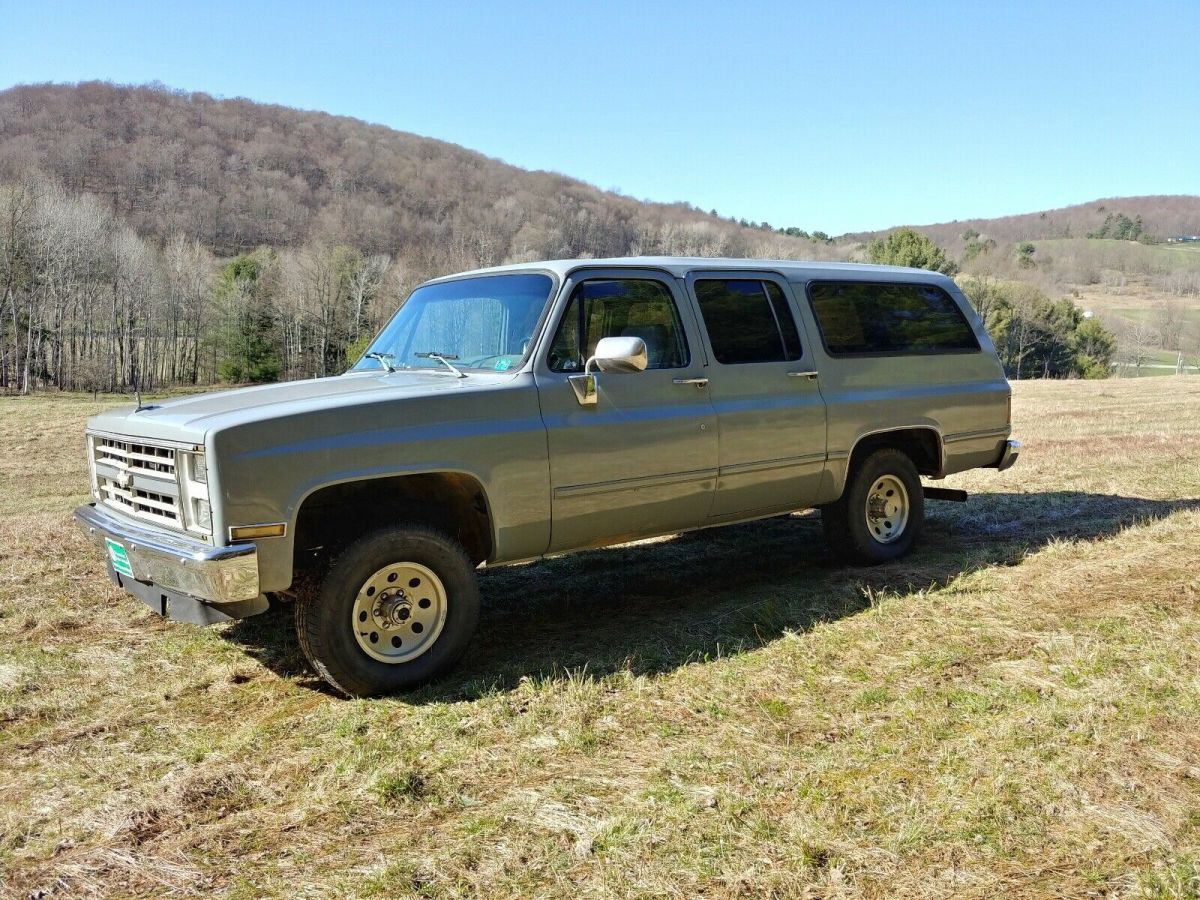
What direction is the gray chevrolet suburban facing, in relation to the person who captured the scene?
facing the viewer and to the left of the viewer
